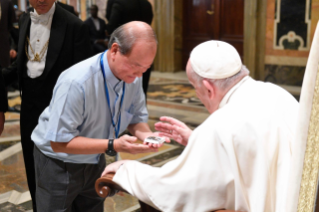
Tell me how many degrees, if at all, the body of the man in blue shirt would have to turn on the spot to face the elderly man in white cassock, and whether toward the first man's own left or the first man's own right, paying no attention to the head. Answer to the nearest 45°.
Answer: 0° — they already face them

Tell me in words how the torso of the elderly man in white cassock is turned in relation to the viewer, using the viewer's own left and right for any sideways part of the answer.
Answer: facing away from the viewer and to the left of the viewer

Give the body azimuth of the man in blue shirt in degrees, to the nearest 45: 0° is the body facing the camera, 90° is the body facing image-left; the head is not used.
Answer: approximately 315°

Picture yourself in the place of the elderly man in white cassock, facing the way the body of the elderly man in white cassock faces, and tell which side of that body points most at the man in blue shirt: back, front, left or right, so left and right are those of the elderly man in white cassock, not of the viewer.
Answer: front

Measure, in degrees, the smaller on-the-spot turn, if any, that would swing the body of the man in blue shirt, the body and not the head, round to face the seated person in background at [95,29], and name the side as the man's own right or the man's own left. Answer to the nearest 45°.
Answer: approximately 135° to the man's own left

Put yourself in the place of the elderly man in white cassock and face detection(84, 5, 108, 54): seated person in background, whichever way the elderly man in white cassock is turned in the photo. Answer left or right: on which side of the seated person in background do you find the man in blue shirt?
left

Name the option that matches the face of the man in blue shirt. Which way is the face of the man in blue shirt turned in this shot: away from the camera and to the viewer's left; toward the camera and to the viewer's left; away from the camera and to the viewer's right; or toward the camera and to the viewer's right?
toward the camera and to the viewer's right

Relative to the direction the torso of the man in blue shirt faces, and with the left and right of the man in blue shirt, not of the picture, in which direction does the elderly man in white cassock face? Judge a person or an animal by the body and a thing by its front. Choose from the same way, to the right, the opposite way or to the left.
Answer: the opposite way

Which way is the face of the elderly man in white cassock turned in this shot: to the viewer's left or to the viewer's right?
to the viewer's left

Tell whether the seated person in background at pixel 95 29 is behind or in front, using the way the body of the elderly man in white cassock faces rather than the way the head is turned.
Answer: in front
